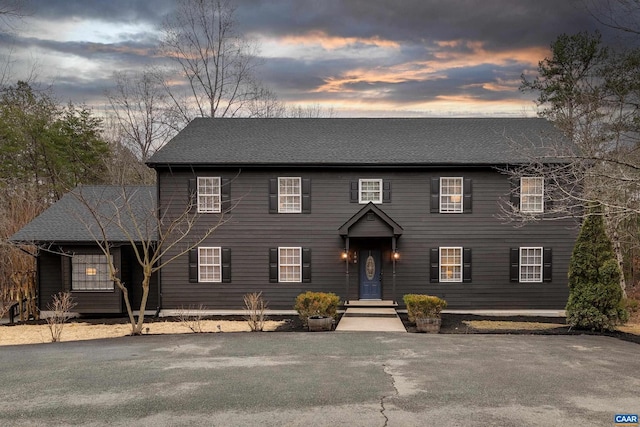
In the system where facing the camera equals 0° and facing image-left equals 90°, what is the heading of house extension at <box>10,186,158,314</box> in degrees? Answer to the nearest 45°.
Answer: approximately 0°

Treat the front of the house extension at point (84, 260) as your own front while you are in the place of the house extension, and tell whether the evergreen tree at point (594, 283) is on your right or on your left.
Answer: on your left

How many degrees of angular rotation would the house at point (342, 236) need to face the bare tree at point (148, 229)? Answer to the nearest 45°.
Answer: approximately 90° to its right

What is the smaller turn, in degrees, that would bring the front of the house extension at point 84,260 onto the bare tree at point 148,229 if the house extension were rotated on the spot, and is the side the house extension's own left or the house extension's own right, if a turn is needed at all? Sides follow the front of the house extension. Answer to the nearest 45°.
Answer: approximately 90° to the house extension's own left
